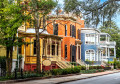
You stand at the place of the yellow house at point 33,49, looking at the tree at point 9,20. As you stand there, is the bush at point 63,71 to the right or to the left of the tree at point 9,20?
left

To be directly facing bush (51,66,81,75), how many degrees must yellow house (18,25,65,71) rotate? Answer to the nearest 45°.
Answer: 0° — it already faces it

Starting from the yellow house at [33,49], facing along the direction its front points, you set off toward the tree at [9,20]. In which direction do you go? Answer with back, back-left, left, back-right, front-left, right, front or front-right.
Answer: front-right

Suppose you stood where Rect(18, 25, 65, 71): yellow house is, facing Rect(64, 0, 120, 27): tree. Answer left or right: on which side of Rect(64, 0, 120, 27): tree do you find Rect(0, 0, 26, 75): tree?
right

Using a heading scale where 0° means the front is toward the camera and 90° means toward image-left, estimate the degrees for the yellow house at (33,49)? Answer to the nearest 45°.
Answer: approximately 315°

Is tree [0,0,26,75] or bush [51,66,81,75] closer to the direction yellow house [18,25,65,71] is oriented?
the bush
